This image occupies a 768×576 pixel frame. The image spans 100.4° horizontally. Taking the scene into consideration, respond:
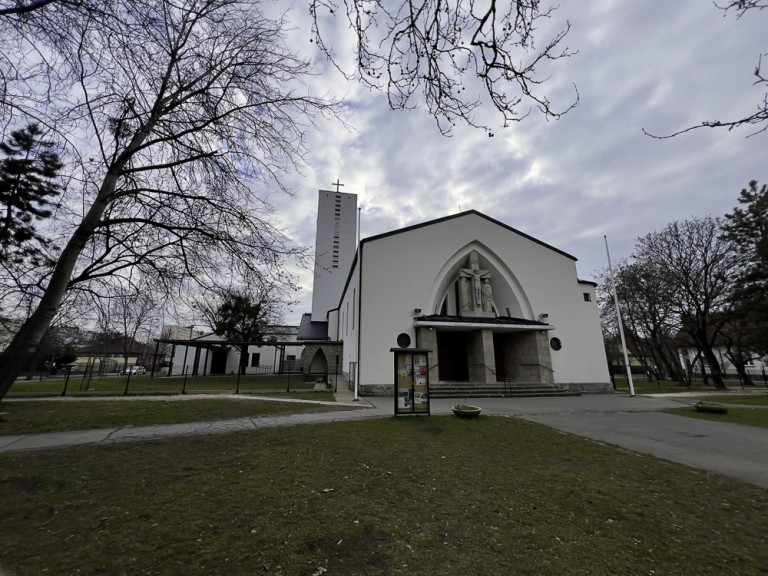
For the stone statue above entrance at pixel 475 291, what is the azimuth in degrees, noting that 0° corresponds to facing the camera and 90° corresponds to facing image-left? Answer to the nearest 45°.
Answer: approximately 0°

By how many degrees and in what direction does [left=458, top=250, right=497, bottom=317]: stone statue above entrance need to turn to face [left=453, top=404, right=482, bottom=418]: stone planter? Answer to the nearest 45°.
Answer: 0° — it already faces it

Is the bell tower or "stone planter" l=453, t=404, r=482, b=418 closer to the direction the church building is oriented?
the stone planter

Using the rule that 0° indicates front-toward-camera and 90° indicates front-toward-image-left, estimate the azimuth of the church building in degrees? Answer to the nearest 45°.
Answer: approximately 0°

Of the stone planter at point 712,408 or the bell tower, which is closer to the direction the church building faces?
the stone planter

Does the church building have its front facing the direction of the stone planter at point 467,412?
yes

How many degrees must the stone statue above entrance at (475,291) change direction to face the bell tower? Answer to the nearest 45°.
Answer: approximately 135° to its right

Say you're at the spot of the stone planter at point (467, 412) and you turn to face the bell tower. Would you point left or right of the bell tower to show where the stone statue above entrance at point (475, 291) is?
right

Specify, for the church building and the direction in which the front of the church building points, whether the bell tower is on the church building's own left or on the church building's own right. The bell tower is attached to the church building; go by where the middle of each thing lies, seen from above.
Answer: on the church building's own right

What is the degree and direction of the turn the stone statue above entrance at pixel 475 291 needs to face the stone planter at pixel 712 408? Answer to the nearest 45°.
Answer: approximately 45° to its left

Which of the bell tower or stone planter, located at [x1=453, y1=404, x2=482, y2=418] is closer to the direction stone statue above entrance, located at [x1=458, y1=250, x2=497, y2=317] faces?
the stone planter
